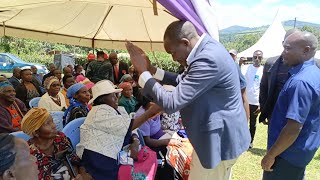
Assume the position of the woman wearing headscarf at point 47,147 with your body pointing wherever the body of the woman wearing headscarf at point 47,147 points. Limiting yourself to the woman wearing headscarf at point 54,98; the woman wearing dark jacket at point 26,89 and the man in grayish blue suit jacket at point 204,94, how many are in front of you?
1

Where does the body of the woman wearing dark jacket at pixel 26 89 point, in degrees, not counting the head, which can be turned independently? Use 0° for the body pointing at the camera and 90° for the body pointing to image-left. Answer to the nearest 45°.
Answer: approximately 315°

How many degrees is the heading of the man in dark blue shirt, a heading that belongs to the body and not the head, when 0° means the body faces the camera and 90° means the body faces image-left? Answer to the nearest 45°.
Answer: approximately 90°

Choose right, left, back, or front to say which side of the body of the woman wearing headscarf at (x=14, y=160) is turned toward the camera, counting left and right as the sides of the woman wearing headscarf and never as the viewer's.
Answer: right

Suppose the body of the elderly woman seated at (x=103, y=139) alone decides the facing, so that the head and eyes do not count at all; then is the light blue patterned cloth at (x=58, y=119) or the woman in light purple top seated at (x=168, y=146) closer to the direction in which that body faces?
the woman in light purple top seated

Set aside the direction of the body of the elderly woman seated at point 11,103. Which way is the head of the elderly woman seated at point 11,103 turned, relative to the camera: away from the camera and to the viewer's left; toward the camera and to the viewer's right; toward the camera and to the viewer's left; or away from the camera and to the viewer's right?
toward the camera and to the viewer's right

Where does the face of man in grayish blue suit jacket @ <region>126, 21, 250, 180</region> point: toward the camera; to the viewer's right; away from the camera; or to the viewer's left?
to the viewer's left

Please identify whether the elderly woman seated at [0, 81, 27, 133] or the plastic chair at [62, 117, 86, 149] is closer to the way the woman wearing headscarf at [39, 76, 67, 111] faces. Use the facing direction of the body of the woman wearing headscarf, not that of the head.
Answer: the plastic chair

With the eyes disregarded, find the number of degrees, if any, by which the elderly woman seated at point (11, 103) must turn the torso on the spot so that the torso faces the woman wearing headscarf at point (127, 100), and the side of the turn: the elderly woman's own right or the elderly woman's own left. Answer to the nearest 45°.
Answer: approximately 45° to the elderly woman's own left

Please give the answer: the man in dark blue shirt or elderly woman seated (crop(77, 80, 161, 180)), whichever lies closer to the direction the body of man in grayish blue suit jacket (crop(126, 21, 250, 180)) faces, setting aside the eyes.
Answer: the elderly woman seated

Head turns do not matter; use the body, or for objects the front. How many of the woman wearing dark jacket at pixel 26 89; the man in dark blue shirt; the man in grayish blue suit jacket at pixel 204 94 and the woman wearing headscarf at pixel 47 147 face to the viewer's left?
2

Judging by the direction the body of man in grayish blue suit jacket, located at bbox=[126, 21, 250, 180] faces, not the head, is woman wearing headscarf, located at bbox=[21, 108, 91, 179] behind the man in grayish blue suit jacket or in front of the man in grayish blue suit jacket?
in front
